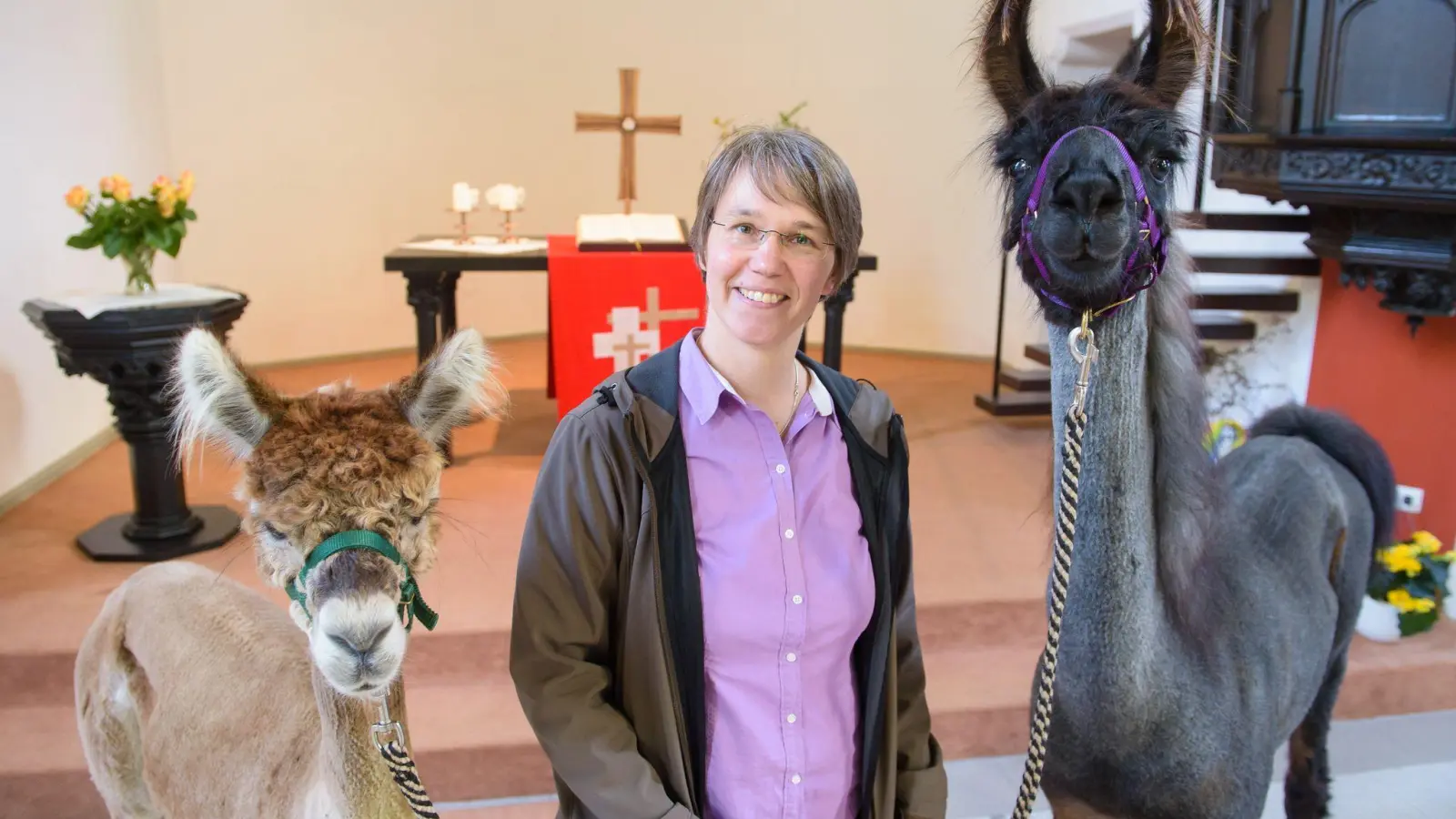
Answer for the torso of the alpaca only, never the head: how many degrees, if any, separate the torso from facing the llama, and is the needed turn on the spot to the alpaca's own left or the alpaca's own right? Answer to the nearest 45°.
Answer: approximately 45° to the alpaca's own left

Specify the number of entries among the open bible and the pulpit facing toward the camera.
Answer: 2

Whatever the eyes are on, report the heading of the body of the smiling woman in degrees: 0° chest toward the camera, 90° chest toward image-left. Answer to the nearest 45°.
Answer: approximately 315°

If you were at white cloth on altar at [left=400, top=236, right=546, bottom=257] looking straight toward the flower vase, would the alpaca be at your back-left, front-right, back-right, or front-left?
front-left

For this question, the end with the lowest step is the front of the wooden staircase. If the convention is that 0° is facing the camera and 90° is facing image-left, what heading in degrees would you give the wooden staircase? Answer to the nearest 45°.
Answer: approximately 45°

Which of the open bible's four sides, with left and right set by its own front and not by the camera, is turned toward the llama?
front

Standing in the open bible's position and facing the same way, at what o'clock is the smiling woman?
The smiling woman is roughly at 12 o'clock from the open bible.

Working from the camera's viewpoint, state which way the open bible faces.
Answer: facing the viewer

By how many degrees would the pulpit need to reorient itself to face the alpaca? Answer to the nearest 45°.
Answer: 0° — it already faces it

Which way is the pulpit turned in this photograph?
toward the camera

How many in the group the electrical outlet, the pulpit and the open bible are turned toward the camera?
3

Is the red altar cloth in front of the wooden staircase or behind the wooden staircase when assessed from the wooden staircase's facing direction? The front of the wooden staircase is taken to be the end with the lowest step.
in front

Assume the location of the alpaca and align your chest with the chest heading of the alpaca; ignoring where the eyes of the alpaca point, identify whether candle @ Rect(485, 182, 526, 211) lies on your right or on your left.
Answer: on your left

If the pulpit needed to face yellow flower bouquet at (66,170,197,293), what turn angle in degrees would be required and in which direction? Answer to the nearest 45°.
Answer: approximately 90° to its right

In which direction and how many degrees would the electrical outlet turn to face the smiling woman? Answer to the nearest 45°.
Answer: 0° — it already faces them

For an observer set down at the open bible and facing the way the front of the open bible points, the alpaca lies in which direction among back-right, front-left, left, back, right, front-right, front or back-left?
front
